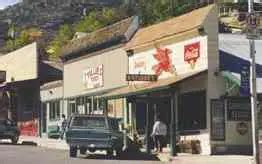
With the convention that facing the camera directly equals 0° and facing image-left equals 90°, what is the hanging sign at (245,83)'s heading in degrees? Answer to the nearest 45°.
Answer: approximately 0°

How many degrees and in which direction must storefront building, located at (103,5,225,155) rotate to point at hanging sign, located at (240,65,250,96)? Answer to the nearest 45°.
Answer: approximately 90° to its left

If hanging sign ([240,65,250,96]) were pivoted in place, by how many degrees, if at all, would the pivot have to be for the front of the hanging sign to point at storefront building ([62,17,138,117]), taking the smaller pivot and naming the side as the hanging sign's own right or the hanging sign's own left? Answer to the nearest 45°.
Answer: approximately 135° to the hanging sign's own right

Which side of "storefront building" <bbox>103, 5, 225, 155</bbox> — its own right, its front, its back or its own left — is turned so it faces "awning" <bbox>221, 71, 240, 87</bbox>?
left

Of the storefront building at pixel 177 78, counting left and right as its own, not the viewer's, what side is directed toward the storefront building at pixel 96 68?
right
